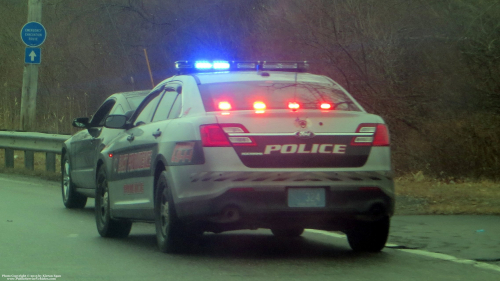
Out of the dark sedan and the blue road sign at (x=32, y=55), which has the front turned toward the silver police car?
the blue road sign

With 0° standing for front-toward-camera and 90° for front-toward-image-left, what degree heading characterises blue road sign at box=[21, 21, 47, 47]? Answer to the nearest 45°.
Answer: approximately 0°

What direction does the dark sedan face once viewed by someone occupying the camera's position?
facing away from the viewer and to the left of the viewer

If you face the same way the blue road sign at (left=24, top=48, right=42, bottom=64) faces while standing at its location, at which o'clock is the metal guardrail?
The metal guardrail is roughly at 12 o'clock from the blue road sign.
